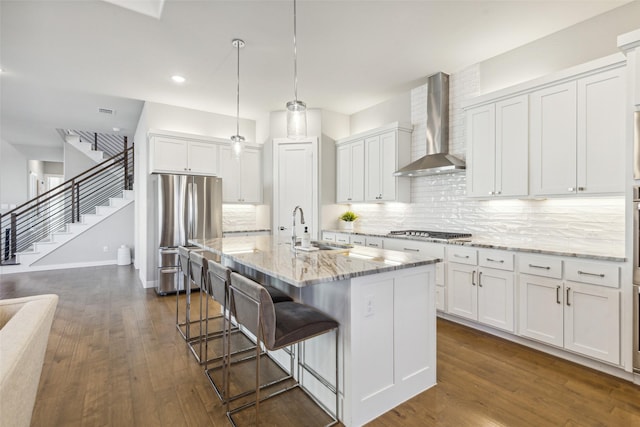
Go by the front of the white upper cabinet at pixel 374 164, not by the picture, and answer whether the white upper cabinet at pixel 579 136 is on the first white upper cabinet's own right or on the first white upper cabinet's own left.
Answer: on the first white upper cabinet's own left

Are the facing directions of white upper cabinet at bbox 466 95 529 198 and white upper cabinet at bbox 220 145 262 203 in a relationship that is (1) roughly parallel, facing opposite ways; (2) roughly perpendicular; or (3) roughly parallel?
roughly perpendicular

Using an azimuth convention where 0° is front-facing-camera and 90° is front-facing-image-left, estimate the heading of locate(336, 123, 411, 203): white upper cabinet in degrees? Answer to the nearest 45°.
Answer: approximately 45°

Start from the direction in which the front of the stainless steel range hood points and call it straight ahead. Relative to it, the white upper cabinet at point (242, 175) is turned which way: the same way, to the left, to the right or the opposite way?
to the left

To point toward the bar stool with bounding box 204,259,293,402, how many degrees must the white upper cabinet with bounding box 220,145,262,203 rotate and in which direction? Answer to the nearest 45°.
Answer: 0° — it already faces it

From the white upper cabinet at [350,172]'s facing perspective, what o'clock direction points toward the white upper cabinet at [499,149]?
the white upper cabinet at [499,149] is roughly at 9 o'clock from the white upper cabinet at [350,172].

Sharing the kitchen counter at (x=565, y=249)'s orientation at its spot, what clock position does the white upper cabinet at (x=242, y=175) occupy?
The white upper cabinet is roughly at 2 o'clock from the kitchen counter.

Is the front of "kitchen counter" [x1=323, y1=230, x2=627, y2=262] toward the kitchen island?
yes

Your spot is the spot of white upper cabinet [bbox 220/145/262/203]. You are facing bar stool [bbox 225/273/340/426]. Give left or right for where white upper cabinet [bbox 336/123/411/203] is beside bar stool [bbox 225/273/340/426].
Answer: left

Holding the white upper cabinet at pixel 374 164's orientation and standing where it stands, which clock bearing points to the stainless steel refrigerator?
The stainless steel refrigerator is roughly at 1 o'clock from the white upper cabinet.
